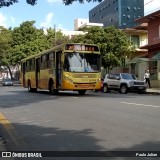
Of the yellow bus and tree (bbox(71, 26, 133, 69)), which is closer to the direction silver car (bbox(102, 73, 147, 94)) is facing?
the yellow bus

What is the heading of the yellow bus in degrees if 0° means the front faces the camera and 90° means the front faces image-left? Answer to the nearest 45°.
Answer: approximately 315°

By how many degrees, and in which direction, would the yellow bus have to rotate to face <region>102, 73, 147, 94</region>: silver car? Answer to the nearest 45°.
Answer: approximately 90° to its left

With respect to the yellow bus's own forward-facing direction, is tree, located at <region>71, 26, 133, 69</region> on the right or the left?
on its left

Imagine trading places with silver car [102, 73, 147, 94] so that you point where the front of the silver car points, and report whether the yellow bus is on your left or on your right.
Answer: on your right
